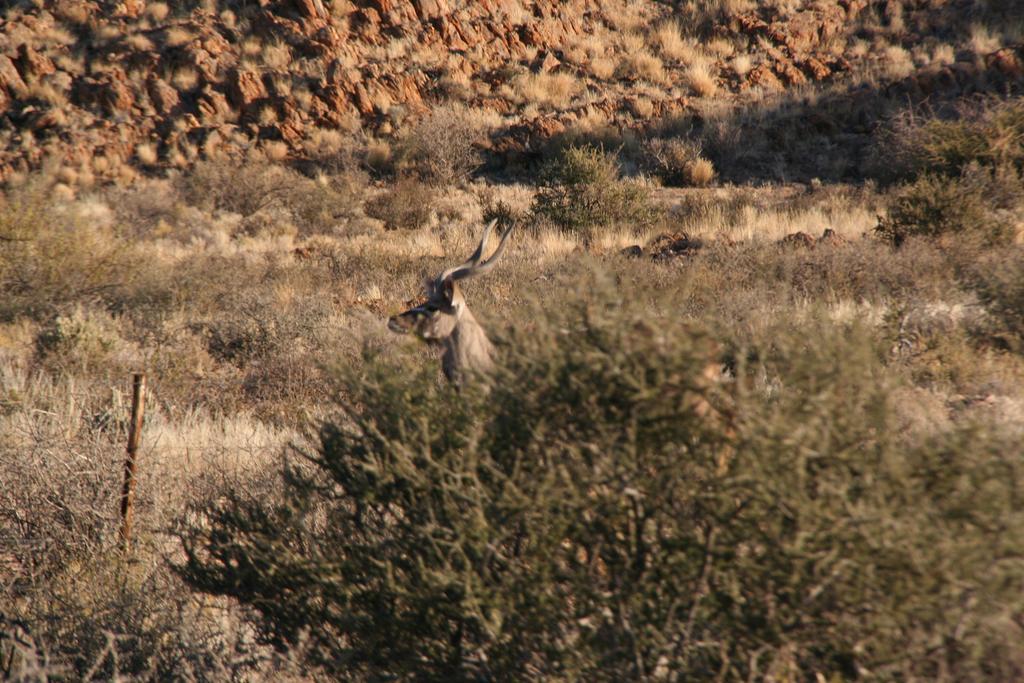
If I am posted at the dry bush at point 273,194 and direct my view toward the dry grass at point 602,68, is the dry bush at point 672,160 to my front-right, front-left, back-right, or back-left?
front-right

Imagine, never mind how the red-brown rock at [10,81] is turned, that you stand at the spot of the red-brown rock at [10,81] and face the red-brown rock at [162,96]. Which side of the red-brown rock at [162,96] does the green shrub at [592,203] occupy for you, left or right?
right

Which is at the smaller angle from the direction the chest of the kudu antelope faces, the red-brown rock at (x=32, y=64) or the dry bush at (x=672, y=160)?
the red-brown rock

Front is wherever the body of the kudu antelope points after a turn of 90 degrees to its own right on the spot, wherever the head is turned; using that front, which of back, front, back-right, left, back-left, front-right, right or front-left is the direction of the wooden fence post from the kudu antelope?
back-left

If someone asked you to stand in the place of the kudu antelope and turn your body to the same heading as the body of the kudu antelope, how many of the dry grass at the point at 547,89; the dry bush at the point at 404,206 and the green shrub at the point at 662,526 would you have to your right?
2

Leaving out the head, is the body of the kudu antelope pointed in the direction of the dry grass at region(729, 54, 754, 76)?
no

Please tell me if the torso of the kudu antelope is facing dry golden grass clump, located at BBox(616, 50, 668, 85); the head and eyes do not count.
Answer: no

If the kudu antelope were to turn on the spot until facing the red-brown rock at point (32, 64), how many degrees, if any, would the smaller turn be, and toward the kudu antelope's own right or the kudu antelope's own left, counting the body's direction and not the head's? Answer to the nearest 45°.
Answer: approximately 45° to the kudu antelope's own right

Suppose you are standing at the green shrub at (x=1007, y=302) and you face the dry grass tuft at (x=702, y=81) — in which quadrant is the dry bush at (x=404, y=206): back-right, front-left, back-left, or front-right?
front-left

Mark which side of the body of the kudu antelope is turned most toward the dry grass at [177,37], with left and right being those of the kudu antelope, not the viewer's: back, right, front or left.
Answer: right

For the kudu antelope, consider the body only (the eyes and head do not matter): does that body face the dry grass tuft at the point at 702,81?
no

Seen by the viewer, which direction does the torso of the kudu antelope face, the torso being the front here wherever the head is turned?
to the viewer's left
